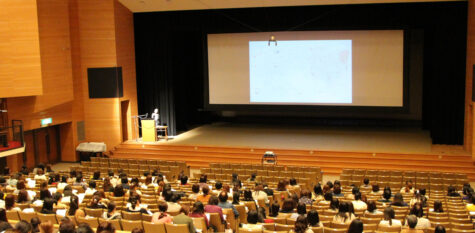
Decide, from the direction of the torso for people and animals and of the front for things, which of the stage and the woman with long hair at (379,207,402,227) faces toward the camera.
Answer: the stage

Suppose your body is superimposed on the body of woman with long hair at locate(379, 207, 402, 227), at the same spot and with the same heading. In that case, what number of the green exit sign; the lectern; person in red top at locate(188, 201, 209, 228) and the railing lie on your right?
0

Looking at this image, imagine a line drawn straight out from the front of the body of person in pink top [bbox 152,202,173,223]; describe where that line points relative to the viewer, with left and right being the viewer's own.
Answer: facing away from the viewer

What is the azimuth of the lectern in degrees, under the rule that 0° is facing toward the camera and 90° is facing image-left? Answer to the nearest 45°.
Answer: approximately 0°

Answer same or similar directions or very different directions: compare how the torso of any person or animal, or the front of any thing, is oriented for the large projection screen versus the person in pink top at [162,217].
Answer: very different directions

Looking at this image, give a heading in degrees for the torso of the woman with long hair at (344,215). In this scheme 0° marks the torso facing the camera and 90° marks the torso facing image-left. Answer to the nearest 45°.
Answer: approximately 180°

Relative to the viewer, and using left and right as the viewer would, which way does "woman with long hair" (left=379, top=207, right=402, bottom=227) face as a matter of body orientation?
facing away from the viewer

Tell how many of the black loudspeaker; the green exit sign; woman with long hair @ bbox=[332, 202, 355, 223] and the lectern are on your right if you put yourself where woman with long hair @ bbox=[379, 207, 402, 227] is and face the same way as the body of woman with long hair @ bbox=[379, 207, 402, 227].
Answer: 0

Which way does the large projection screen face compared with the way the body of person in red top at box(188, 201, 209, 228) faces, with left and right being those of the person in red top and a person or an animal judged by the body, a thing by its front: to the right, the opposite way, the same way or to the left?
the opposite way

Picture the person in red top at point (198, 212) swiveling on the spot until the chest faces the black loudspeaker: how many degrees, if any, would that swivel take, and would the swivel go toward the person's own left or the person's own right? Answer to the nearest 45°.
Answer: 0° — they already face it

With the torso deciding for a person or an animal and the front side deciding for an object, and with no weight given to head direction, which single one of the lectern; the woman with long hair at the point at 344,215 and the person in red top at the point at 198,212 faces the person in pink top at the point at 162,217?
the lectern

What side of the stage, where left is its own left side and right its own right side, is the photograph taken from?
front

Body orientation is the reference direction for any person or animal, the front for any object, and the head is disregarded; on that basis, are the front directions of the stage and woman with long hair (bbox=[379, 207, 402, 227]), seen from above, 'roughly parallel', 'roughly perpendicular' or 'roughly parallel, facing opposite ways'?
roughly parallel, facing opposite ways

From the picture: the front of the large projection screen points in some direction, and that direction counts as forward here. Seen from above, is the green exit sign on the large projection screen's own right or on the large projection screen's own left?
on the large projection screen's own right

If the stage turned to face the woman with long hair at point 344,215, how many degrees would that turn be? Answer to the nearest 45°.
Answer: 0° — it already faces them
